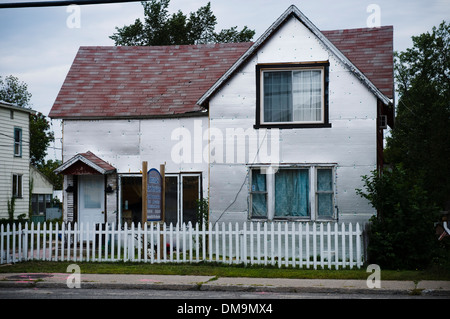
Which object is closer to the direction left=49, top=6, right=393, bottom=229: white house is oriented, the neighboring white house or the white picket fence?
the white picket fence

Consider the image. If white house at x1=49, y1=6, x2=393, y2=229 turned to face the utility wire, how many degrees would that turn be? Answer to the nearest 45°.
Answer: approximately 45° to its right

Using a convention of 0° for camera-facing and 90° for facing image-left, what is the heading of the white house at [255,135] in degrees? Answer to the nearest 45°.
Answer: approximately 0°

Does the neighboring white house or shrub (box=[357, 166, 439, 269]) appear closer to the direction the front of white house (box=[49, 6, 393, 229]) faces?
the shrub

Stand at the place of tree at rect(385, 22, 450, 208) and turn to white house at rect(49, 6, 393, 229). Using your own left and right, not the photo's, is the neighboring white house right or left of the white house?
right

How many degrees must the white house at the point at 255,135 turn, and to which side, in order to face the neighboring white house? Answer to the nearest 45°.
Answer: approximately 135° to its right

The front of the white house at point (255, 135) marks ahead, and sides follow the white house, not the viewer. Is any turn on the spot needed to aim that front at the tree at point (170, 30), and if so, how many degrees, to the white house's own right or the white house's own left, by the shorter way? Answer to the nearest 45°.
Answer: approximately 180°

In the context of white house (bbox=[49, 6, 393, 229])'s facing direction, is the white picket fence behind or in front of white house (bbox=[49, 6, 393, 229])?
in front

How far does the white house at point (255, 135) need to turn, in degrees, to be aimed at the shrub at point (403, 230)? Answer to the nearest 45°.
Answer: approximately 45° to its left
